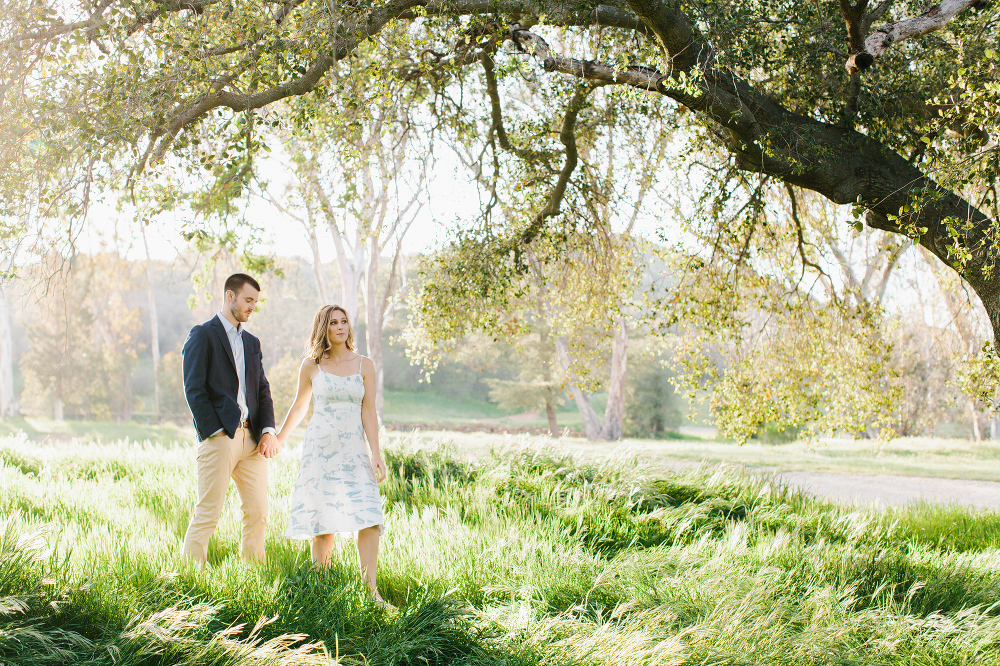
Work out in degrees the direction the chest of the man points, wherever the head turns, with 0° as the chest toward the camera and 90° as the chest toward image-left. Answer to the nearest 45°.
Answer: approximately 315°

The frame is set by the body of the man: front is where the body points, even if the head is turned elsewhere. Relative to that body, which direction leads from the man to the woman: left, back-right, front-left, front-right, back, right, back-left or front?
front
